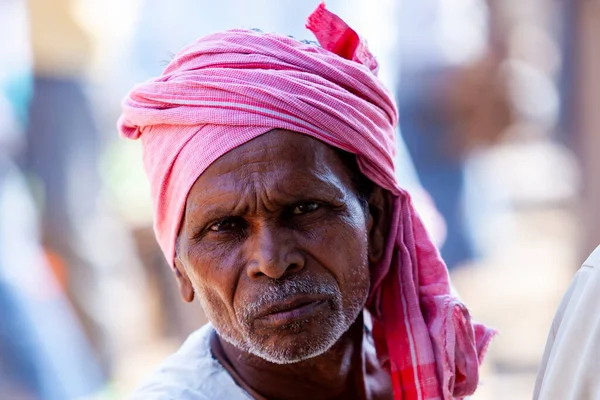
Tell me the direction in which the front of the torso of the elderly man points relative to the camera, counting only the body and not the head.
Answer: toward the camera

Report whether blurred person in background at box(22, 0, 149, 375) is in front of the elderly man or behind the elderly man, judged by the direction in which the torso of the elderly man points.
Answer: behind

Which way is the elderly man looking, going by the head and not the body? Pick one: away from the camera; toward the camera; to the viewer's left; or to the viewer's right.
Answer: toward the camera

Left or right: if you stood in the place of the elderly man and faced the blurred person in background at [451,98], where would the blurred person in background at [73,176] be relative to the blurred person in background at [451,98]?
left

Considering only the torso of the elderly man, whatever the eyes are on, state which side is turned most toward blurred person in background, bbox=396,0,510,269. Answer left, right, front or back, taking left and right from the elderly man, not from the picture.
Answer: back

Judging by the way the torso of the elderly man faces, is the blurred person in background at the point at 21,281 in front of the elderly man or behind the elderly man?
behind

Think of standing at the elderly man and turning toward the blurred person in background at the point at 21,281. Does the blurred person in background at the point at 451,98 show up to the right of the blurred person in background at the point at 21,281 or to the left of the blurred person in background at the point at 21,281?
right

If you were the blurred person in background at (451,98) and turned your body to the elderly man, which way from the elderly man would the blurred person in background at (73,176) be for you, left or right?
right
